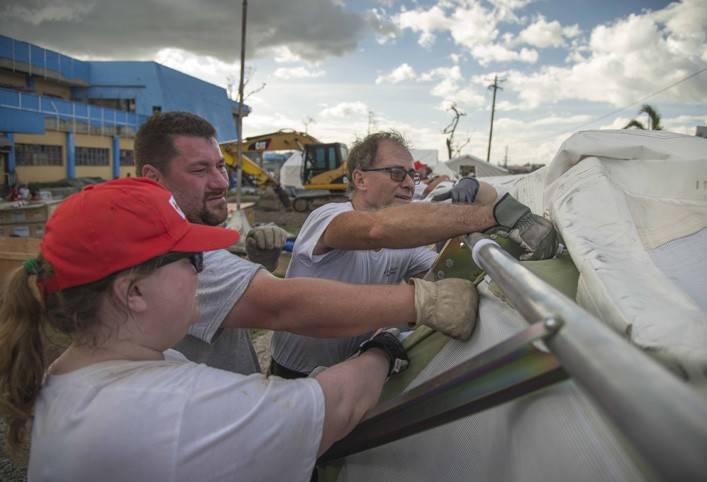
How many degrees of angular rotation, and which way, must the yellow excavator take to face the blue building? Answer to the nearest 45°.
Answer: approximately 45° to its right

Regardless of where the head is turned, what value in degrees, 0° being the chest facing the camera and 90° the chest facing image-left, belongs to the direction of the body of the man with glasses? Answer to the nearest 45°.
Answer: approximately 315°

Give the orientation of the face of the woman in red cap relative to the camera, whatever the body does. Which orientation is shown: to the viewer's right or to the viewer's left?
to the viewer's right

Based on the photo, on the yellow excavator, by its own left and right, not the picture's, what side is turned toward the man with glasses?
left

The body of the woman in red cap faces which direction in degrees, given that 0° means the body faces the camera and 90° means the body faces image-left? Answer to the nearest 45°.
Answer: approximately 225°

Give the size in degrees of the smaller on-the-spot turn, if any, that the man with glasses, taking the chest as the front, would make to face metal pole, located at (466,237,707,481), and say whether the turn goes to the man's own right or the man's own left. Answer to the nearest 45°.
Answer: approximately 45° to the man's own right

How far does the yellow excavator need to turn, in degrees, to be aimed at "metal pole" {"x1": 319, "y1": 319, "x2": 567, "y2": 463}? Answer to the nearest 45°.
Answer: approximately 90° to its left

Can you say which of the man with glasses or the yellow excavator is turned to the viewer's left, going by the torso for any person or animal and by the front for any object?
the yellow excavator

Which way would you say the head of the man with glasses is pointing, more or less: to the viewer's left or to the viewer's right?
to the viewer's right

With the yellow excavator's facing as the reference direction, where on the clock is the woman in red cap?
The woman in red cap is roughly at 9 o'clock from the yellow excavator.

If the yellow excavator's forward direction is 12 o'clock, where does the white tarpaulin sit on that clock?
The white tarpaulin is roughly at 9 o'clock from the yellow excavator.

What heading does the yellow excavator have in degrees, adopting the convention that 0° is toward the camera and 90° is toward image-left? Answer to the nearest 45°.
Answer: approximately 90°

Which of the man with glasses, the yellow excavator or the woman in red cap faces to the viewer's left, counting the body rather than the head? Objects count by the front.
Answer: the yellow excavator

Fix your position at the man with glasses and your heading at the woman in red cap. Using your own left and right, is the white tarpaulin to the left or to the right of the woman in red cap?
left
